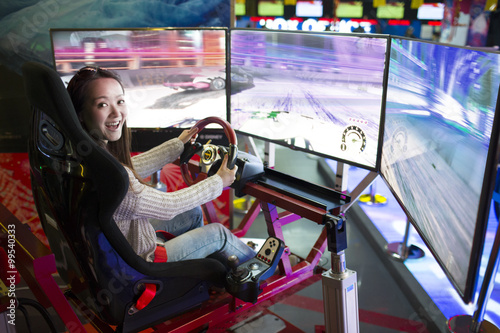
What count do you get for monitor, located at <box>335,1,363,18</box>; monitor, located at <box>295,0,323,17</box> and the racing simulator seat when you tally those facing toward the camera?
2

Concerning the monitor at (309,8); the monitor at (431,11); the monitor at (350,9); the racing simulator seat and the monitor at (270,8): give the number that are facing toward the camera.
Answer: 4

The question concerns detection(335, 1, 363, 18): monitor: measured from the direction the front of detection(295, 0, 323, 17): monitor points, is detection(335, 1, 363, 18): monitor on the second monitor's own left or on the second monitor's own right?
on the second monitor's own left

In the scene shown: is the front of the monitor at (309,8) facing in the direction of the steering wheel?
yes

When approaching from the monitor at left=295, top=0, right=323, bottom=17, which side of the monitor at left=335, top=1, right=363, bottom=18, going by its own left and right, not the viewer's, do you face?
right

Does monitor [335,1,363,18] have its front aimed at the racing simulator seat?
yes

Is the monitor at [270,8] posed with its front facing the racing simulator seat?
yes

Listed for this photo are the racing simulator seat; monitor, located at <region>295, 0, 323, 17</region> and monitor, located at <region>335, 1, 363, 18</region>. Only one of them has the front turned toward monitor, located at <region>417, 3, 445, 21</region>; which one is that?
the racing simulator seat

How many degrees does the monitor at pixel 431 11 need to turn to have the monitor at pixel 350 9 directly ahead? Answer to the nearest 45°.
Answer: approximately 90° to its right
